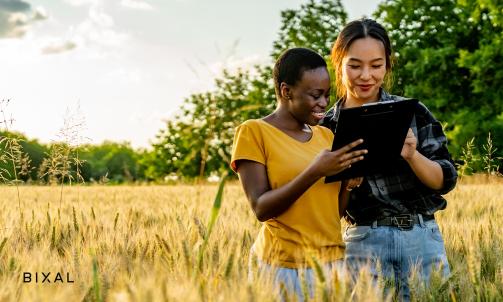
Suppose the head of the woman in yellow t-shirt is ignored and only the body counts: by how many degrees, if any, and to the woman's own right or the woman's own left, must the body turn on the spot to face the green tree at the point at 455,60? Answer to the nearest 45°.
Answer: approximately 135° to the woman's own left

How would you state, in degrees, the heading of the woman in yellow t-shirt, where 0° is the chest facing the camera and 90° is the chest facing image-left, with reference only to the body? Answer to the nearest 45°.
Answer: approximately 315°
